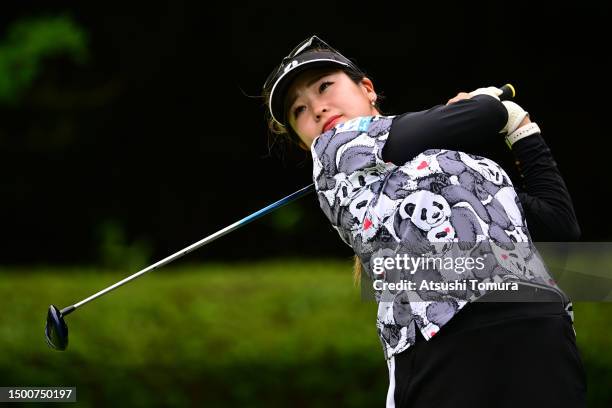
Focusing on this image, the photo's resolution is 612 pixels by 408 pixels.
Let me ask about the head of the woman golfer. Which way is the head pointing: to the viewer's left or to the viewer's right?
to the viewer's left

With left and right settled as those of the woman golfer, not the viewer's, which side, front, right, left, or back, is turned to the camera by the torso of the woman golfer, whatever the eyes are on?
front
